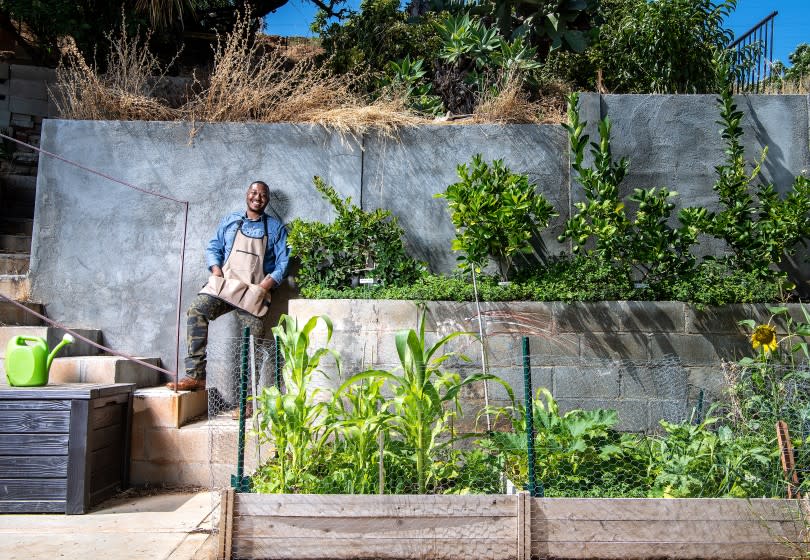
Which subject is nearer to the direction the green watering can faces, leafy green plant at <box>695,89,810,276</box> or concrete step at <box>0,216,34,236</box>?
the leafy green plant

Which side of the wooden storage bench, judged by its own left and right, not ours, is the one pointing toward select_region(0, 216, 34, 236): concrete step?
back

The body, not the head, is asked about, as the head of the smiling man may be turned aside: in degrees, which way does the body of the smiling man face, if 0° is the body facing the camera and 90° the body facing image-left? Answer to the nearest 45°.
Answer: approximately 0°

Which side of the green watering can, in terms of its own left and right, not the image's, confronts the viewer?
right

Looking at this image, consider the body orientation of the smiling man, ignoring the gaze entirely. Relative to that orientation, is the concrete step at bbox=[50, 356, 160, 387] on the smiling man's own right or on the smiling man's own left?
on the smiling man's own right

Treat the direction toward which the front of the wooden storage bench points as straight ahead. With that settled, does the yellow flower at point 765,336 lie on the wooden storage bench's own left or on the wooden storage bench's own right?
on the wooden storage bench's own left

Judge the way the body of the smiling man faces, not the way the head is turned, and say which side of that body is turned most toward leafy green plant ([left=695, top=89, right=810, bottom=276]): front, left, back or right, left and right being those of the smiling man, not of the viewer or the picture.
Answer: left

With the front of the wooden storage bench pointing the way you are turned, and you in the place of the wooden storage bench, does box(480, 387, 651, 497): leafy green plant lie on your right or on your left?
on your left

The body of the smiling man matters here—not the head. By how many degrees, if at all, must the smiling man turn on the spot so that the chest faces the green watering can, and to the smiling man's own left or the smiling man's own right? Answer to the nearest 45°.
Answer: approximately 45° to the smiling man's own right

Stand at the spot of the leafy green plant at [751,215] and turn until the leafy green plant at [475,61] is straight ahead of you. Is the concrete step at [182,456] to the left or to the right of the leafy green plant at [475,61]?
left

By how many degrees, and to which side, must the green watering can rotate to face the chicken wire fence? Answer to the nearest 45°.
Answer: approximately 45° to its right

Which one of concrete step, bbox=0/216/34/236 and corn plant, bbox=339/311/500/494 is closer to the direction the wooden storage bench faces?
the corn plant
